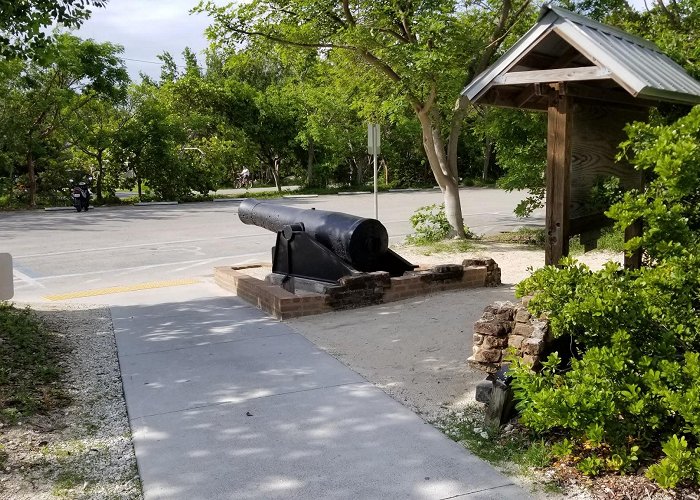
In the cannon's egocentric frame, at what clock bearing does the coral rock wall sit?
The coral rock wall is roughly at 7 o'clock from the cannon.

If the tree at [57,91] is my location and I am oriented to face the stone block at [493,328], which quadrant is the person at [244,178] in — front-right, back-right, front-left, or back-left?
back-left

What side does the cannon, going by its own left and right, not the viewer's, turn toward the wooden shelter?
back

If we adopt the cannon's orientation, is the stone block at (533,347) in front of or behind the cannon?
behind

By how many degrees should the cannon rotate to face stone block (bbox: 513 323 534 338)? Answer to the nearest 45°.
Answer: approximately 135° to its left

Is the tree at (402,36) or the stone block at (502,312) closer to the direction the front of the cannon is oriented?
the tree

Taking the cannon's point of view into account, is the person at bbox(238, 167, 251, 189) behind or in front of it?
in front

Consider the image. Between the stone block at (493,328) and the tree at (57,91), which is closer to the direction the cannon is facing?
the tree

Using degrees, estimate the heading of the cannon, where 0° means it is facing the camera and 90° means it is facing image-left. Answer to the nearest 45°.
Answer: approximately 135°

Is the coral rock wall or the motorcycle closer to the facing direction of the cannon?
the motorcycle

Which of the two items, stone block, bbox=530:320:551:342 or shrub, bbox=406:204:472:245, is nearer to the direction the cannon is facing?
the shrub

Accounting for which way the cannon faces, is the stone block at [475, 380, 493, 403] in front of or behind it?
behind

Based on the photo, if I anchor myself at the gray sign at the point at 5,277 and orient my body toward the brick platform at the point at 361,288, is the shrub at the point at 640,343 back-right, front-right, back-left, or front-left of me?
front-right

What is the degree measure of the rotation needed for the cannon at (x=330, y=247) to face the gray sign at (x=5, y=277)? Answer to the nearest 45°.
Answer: approximately 45° to its left

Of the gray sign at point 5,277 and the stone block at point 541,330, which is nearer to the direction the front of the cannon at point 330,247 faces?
the gray sign

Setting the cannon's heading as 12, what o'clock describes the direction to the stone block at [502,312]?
The stone block is roughly at 7 o'clock from the cannon.
